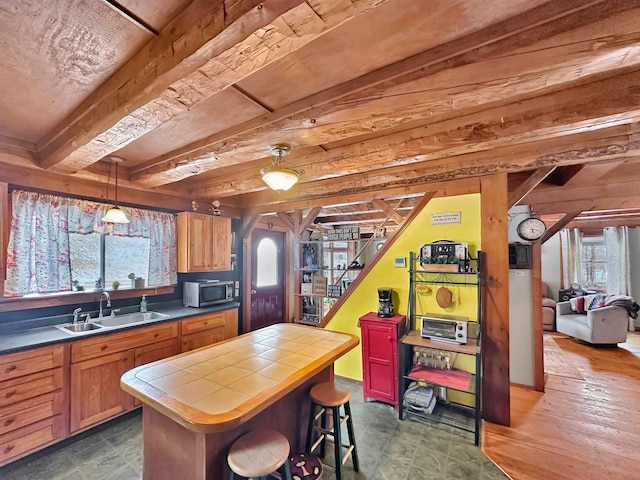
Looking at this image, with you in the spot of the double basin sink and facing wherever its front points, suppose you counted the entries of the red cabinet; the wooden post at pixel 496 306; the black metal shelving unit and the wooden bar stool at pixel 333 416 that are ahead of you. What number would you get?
4

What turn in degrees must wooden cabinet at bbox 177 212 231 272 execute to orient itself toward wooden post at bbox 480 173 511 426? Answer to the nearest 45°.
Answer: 0° — it already faces it

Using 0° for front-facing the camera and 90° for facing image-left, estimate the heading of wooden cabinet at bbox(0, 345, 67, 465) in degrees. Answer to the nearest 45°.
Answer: approximately 315°

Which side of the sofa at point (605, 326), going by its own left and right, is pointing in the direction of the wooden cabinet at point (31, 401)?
front

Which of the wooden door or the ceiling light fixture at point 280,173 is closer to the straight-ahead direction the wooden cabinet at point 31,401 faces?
the ceiling light fixture

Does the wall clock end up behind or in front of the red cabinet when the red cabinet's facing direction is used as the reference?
behind

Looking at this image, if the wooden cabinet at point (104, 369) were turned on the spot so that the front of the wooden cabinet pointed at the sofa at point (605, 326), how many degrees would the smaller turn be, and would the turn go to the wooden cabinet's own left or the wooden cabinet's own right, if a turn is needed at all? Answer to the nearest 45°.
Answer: approximately 45° to the wooden cabinet's own left

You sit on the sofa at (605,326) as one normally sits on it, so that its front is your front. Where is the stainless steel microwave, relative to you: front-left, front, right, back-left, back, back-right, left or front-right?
front

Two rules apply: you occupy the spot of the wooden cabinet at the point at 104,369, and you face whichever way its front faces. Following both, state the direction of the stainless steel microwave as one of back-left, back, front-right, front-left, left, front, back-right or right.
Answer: left

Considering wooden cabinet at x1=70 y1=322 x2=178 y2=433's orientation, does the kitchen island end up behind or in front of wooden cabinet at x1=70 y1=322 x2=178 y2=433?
in front

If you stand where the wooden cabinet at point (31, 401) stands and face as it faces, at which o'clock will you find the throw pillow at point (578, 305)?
The throw pillow is roughly at 11 o'clock from the wooden cabinet.

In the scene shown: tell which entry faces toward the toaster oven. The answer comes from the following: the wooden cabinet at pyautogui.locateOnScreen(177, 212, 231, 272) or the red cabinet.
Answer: the wooden cabinet

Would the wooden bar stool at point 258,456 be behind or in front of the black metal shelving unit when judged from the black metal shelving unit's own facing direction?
in front

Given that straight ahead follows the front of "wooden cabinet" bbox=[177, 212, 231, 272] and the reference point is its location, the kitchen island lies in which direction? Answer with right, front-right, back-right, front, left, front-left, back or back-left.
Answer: front-right

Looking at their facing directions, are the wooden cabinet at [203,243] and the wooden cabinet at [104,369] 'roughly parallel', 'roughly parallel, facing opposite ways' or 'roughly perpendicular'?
roughly parallel

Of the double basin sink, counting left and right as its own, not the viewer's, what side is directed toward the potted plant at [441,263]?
front

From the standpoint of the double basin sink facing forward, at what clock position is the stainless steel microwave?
The stainless steel microwave is roughly at 10 o'clock from the double basin sink.

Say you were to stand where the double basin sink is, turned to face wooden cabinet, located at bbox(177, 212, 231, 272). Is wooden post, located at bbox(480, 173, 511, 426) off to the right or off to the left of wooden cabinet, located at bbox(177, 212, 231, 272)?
right
